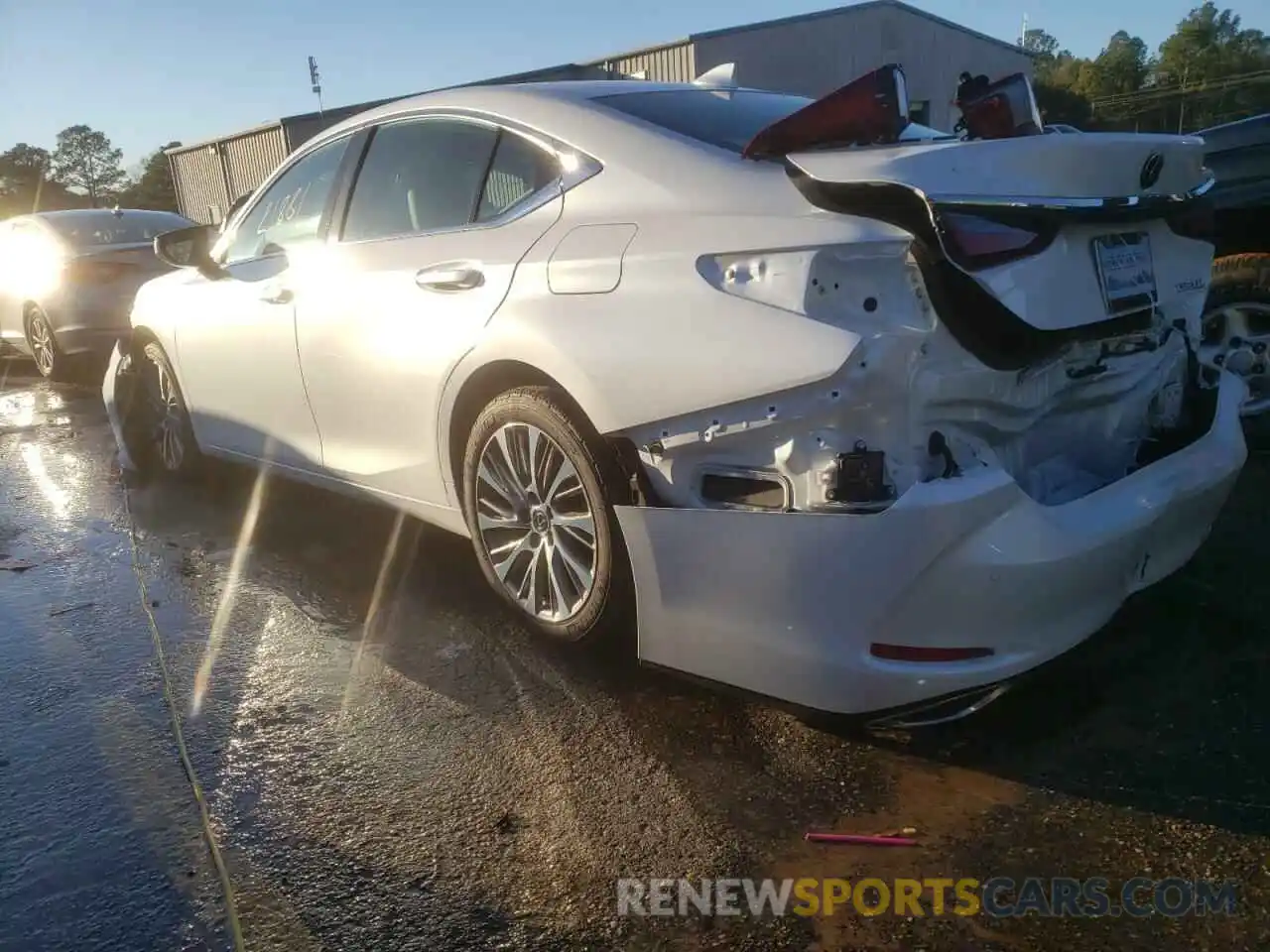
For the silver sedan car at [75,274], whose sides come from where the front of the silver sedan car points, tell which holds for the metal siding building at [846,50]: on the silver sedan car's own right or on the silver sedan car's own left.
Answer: on the silver sedan car's own right

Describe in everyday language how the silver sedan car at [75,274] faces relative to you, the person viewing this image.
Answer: facing away from the viewer and to the left of the viewer

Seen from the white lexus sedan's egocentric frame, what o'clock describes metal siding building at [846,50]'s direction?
The metal siding building is roughly at 2 o'clock from the white lexus sedan.

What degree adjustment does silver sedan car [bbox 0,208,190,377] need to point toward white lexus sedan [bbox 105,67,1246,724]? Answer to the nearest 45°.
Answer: approximately 135° to its left

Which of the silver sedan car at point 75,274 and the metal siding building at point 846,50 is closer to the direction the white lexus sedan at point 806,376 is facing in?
the silver sedan car

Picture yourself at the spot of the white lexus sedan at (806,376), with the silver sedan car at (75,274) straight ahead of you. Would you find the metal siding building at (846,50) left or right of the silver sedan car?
right

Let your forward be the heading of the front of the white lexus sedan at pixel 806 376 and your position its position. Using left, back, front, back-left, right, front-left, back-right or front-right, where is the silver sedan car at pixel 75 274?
front

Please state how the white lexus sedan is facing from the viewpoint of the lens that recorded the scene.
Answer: facing away from the viewer and to the left of the viewer

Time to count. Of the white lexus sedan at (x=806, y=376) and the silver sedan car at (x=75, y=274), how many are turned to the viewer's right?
0
